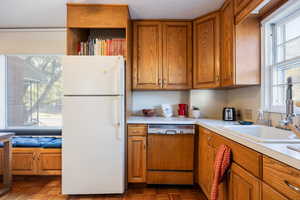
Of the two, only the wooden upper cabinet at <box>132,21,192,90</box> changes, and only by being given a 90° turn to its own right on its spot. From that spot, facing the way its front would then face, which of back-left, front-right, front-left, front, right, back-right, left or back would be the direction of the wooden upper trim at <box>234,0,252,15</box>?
back-left

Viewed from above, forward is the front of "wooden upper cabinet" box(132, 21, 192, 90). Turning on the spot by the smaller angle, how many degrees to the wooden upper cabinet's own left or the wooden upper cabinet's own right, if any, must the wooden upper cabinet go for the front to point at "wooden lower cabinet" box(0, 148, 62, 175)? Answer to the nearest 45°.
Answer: approximately 90° to the wooden upper cabinet's own right

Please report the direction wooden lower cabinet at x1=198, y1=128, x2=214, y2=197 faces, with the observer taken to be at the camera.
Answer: facing to the left of the viewer

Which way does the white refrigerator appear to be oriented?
toward the camera

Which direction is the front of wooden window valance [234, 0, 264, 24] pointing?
to the viewer's left

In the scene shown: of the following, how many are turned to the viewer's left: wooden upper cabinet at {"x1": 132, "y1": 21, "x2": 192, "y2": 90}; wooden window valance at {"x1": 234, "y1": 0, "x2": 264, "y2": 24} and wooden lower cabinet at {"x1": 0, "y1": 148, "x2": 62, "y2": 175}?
1

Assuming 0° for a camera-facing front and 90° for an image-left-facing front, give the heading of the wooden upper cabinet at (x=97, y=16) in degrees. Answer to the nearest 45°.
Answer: approximately 0°

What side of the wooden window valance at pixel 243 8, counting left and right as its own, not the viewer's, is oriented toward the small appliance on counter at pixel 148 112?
front

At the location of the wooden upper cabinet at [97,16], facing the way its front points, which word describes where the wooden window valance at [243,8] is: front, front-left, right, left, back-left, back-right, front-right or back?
front-left

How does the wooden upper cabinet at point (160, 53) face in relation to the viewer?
toward the camera

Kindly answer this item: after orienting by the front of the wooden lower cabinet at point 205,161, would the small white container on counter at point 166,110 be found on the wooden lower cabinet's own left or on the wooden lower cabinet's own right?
on the wooden lower cabinet's own right

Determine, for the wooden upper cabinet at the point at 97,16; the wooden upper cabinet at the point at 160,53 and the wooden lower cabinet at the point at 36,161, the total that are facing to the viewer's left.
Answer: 0

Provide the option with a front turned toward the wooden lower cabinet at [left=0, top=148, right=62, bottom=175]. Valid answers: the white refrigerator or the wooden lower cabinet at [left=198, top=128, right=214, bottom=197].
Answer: the wooden lower cabinet at [left=198, top=128, right=214, bottom=197]

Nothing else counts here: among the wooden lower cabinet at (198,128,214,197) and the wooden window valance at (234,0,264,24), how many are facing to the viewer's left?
2
